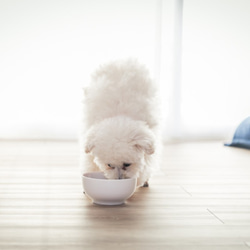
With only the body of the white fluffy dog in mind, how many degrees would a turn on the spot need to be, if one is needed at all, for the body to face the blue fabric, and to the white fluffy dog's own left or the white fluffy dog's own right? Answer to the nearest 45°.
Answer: approximately 135° to the white fluffy dog's own left

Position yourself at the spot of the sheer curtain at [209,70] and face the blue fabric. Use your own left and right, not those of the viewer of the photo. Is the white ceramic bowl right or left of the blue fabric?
right

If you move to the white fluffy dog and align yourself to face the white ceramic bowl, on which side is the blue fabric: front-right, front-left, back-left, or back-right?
back-left

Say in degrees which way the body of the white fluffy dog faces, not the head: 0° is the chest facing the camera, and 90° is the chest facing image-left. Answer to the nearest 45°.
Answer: approximately 0°

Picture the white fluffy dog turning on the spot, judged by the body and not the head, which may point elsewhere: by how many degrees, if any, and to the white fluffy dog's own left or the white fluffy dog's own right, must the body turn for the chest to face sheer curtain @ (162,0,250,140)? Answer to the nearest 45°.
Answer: approximately 180°
